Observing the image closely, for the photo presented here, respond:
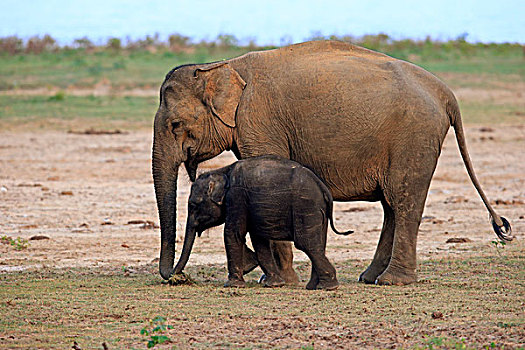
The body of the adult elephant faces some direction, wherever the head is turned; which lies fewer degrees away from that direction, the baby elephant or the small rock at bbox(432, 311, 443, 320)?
the baby elephant

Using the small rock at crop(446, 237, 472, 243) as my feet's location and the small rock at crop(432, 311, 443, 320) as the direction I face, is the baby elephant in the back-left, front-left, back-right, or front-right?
front-right

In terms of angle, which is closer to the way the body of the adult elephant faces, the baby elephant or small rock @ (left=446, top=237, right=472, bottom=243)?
the baby elephant

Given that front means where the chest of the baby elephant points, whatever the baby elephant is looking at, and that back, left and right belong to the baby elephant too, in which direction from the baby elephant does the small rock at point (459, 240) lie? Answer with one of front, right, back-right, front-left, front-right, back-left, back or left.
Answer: back-right

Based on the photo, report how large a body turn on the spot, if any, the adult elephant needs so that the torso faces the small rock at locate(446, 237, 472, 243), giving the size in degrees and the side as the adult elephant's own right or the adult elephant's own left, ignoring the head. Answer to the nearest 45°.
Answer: approximately 135° to the adult elephant's own right

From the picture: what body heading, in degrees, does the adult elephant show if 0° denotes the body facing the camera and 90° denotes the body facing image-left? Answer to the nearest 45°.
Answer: approximately 90°

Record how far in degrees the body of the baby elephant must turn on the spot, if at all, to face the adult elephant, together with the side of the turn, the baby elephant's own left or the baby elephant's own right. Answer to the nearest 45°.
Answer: approximately 135° to the baby elephant's own right

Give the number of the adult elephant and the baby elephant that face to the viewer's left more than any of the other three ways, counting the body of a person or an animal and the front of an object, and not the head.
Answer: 2

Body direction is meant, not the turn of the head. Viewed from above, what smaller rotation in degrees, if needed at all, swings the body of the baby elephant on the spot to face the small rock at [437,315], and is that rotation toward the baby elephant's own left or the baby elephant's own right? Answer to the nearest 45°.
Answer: approximately 135° to the baby elephant's own left

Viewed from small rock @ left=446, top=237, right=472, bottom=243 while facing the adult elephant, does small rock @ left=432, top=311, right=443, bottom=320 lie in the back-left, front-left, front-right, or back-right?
front-left

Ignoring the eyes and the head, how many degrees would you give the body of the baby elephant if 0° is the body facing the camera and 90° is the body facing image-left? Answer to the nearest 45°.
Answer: approximately 90°

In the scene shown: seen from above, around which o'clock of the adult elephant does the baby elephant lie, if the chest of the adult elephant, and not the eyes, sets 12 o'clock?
The baby elephant is roughly at 10 o'clock from the adult elephant.

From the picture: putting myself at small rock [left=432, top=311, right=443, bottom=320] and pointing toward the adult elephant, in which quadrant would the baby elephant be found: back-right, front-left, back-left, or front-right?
front-left
